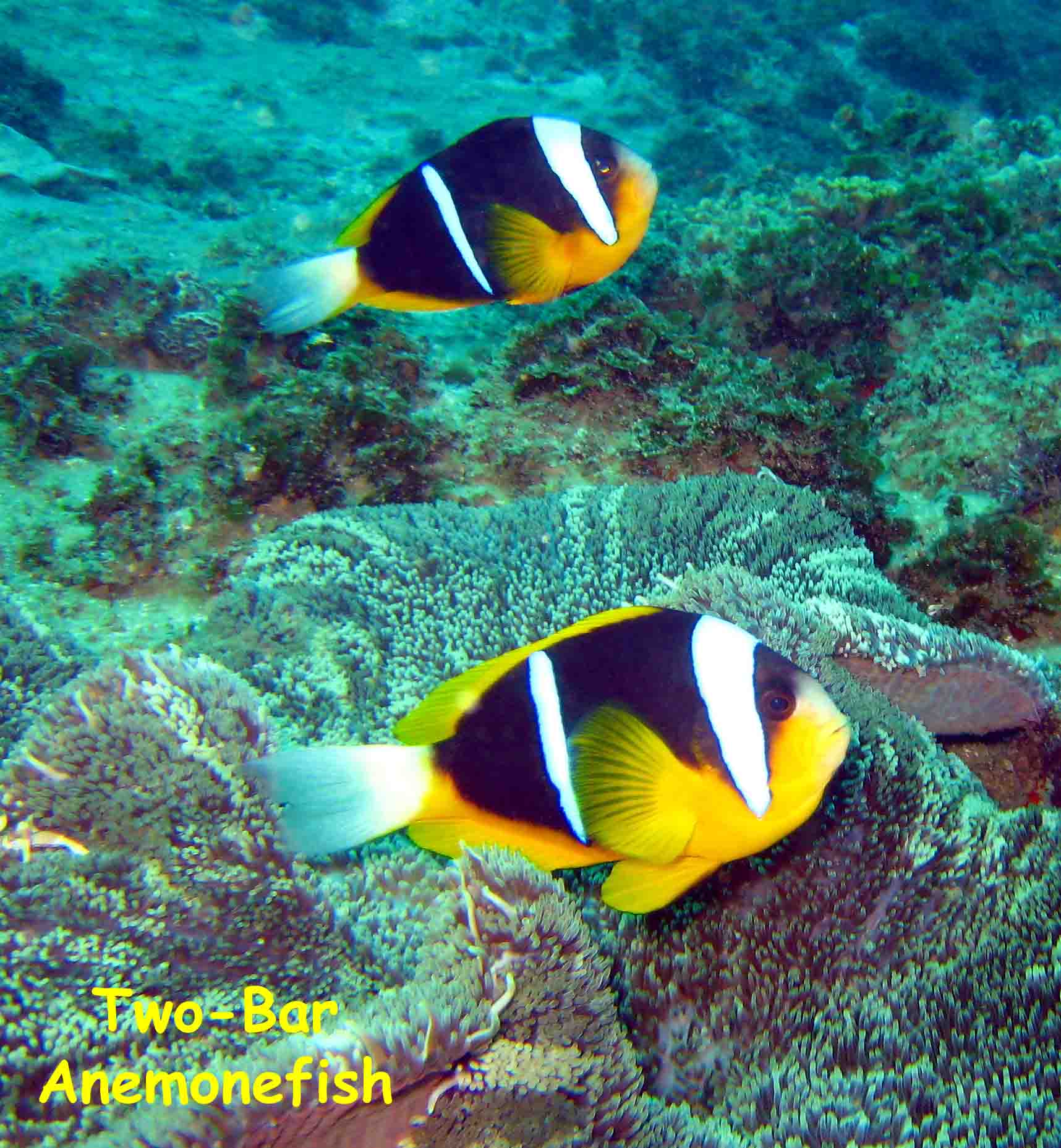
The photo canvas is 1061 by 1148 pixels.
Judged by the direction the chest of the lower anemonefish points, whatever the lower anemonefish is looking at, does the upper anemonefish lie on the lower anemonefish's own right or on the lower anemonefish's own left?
on the lower anemonefish's own left

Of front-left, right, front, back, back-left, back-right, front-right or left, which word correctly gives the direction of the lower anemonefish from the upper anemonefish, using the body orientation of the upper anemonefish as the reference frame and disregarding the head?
right

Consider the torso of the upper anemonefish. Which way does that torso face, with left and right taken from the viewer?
facing to the right of the viewer

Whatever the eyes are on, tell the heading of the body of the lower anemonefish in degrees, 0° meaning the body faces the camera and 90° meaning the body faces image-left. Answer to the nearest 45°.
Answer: approximately 270°

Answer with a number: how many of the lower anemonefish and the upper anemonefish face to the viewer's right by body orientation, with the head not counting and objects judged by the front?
2
